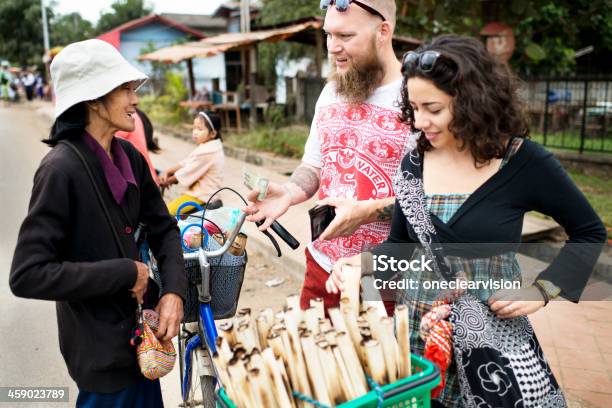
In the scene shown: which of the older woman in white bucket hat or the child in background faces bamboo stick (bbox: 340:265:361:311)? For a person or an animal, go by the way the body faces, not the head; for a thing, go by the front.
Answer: the older woman in white bucket hat

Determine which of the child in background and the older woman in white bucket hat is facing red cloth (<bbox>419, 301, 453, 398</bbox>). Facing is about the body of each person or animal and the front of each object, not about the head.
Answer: the older woman in white bucket hat

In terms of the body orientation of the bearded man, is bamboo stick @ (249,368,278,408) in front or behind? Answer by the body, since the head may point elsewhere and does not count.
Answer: in front

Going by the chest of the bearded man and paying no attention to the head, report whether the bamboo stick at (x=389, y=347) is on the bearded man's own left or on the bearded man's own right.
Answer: on the bearded man's own left

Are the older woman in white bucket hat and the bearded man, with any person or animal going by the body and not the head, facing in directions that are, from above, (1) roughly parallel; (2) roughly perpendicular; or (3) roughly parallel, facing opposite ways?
roughly perpendicular

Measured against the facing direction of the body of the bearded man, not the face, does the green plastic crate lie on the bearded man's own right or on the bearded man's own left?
on the bearded man's own left

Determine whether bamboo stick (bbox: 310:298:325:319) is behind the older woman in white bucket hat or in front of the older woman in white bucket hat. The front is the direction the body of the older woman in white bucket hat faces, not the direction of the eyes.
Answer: in front

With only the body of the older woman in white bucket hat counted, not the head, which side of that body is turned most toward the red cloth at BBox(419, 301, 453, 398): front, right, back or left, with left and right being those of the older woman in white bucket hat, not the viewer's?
front

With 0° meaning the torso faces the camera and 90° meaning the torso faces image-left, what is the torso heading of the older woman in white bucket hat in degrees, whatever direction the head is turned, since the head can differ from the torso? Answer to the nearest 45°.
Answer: approximately 315°

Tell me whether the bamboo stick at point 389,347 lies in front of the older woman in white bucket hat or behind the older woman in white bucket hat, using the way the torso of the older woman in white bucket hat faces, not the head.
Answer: in front
